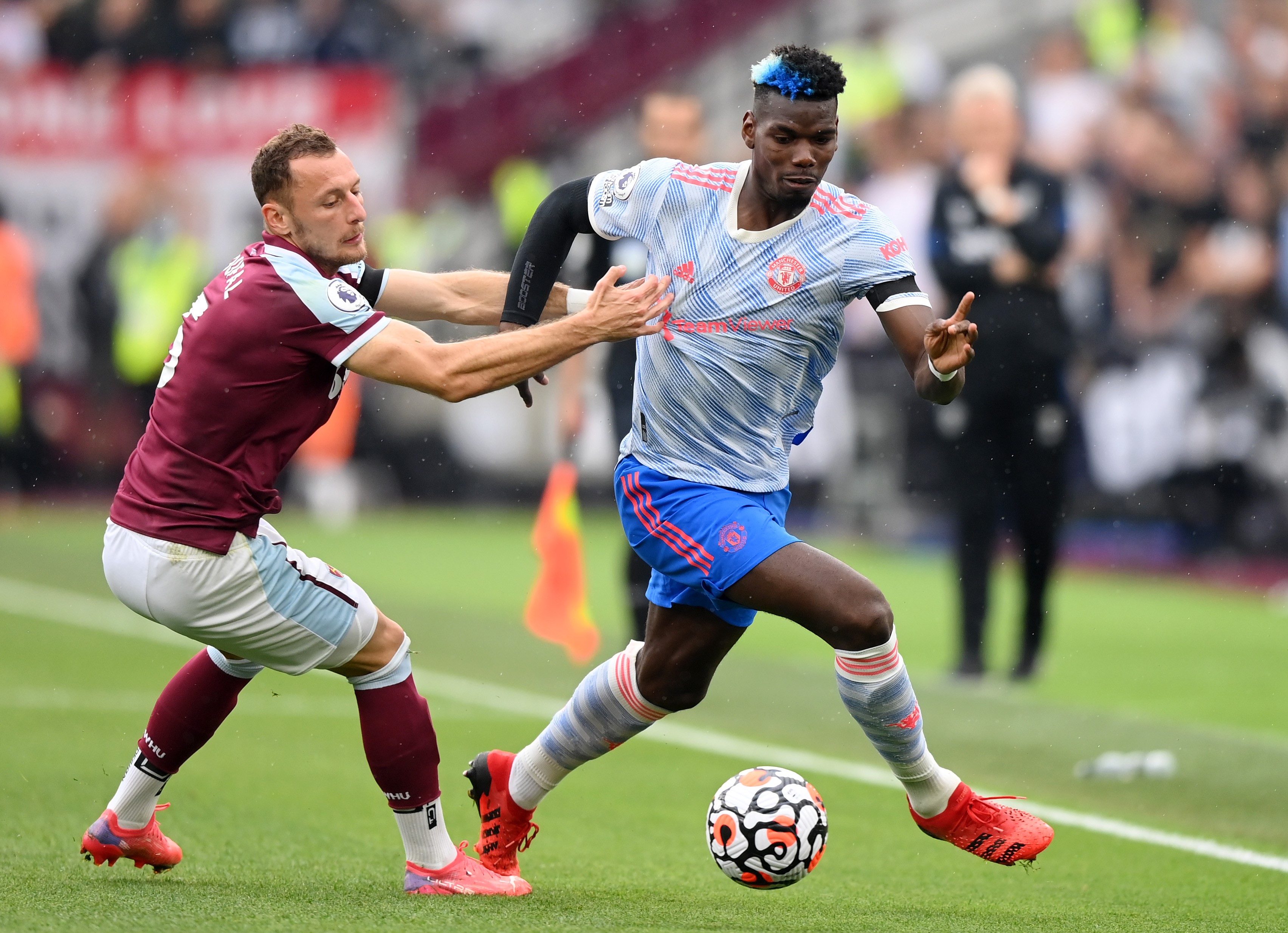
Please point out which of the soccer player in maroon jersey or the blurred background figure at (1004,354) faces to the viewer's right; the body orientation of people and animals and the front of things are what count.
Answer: the soccer player in maroon jersey

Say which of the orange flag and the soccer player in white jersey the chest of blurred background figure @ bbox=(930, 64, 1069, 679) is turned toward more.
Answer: the soccer player in white jersey

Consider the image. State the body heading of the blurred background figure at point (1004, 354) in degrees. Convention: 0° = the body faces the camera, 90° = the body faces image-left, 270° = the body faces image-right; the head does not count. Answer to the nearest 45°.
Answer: approximately 0°

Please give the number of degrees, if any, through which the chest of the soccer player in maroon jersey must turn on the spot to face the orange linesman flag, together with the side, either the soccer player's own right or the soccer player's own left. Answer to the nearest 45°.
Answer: approximately 90° to the soccer player's own left

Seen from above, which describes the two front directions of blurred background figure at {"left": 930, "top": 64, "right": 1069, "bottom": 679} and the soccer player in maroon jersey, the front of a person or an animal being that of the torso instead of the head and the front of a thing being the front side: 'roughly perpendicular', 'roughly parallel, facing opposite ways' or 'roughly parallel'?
roughly perpendicular

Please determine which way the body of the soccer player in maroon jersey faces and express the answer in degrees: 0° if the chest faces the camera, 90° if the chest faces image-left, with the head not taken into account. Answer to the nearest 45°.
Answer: approximately 270°

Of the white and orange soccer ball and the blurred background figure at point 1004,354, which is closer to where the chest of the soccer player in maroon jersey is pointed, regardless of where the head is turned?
the white and orange soccer ball

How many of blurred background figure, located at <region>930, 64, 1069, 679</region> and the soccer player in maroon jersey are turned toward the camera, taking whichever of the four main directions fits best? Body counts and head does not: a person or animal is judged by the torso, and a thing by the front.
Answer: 1

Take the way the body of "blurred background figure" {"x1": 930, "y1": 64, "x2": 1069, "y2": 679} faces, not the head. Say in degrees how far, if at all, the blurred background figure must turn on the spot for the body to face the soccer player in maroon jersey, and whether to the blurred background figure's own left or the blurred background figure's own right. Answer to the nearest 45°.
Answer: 0° — they already face them
